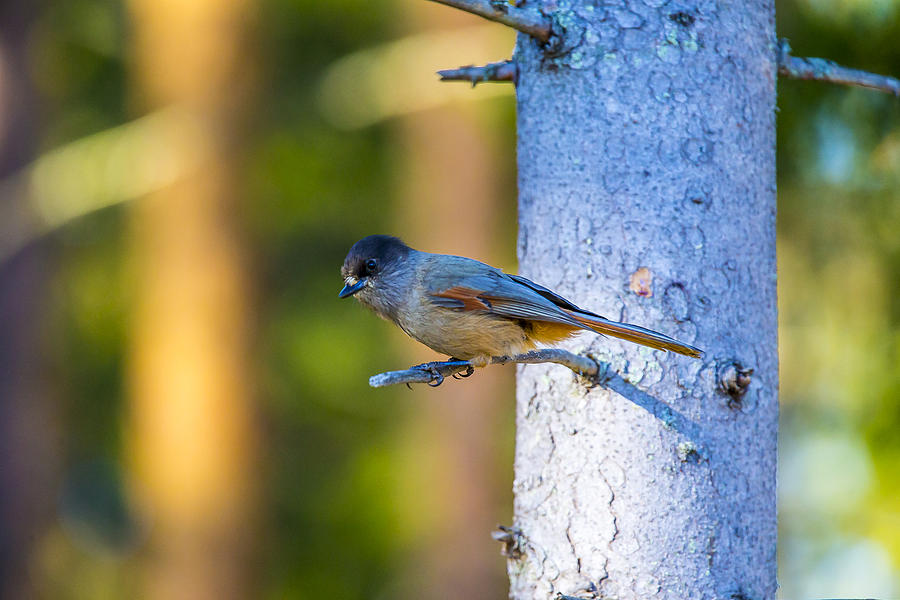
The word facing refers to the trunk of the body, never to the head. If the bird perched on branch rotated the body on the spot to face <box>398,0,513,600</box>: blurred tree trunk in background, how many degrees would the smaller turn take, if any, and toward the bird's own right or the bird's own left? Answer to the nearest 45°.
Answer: approximately 90° to the bird's own right

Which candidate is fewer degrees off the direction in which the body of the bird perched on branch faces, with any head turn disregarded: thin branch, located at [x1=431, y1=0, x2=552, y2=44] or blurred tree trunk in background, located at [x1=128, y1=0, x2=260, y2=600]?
the blurred tree trunk in background

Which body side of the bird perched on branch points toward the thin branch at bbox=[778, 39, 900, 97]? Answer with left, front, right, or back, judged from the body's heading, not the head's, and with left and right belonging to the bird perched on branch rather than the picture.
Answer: back

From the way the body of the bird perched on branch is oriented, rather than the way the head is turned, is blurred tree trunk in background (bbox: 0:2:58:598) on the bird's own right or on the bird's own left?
on the bird's own right

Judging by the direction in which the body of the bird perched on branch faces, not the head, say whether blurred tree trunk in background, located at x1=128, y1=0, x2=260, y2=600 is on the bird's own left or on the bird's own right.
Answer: on the bird's own right

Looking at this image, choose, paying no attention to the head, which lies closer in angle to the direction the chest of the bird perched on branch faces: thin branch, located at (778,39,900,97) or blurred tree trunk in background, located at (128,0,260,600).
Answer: the blurred tree trunk in background

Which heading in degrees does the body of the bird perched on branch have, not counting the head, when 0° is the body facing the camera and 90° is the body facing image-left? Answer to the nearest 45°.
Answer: approximately 90°
